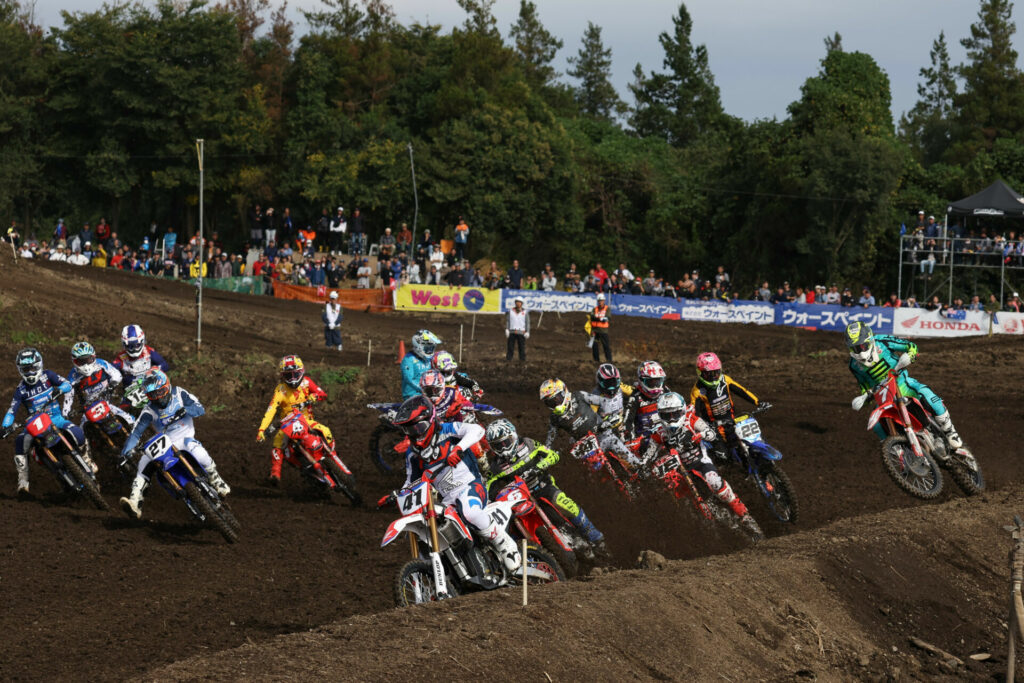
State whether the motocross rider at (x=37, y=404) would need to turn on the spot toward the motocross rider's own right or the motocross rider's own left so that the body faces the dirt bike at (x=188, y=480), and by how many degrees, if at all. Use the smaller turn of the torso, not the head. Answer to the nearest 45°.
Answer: approximately 45° to the motocross rider's own left

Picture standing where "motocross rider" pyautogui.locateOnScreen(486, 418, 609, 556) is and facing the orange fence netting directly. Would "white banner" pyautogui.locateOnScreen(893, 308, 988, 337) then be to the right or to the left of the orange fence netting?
right

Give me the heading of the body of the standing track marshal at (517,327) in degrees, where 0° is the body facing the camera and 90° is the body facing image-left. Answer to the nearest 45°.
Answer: approximately 0°

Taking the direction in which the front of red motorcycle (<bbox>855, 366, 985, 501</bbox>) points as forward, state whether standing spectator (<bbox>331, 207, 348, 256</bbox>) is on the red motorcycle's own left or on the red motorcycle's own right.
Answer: on the red motorcycle's own right

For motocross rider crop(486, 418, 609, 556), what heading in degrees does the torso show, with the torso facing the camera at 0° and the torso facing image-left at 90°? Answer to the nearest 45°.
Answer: approximately 0°
